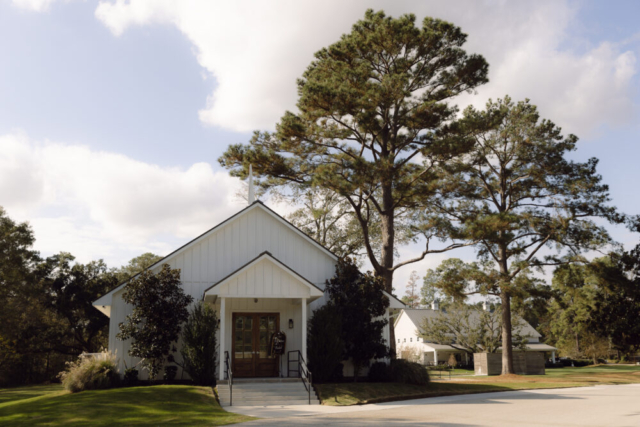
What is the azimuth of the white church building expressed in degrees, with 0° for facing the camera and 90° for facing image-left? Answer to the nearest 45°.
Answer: approximately 0°

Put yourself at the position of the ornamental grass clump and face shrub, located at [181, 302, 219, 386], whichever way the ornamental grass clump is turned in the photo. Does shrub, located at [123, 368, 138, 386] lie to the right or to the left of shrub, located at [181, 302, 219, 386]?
left

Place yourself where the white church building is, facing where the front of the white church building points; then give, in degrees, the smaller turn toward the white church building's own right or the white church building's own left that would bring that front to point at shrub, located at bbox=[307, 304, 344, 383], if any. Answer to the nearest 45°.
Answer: approximately 45° to the white church building's own left

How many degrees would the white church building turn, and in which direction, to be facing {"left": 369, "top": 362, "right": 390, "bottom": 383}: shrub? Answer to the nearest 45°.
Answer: approximately 90° to its left

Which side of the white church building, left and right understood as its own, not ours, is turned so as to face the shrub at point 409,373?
left

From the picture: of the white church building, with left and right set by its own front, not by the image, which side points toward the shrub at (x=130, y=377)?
right
